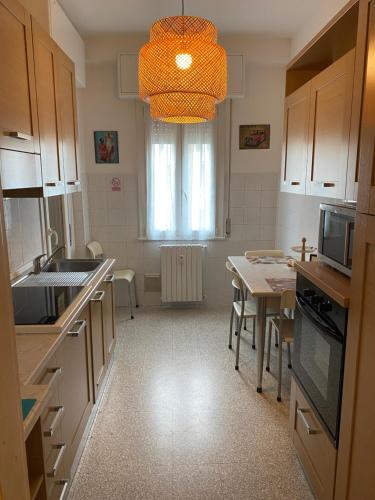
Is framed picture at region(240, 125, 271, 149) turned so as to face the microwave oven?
yes

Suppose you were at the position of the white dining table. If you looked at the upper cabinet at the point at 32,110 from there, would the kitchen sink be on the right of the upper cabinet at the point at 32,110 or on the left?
right

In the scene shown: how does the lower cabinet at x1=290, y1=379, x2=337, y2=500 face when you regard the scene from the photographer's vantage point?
facing to the left of the viewer

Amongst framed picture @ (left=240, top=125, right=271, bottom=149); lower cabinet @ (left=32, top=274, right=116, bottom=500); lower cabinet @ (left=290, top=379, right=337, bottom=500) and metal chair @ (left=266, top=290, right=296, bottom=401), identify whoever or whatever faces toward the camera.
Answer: the framed picture

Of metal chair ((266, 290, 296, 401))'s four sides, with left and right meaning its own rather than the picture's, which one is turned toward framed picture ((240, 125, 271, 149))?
front

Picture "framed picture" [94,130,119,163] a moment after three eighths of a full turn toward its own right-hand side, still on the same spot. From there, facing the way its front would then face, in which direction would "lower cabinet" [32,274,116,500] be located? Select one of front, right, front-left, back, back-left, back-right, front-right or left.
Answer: back-left

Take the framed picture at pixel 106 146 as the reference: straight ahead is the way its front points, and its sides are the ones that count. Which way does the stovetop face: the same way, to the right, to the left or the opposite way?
to the left

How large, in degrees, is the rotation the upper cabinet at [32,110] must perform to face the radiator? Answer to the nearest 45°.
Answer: approximately 45° to its left

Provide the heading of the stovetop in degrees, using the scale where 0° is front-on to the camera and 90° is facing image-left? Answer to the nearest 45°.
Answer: approximately 270°

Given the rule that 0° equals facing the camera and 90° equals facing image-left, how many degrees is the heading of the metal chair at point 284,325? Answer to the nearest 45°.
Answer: approximately 180°

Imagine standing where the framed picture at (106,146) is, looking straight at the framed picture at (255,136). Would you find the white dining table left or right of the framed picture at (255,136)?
right

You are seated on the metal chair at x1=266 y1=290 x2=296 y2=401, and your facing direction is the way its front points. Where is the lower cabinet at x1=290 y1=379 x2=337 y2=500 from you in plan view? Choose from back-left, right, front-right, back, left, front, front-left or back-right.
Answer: back

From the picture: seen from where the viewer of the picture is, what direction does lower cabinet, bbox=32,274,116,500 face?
facing to the right of the viewer

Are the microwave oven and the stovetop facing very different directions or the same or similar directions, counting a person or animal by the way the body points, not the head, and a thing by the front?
very different directions
